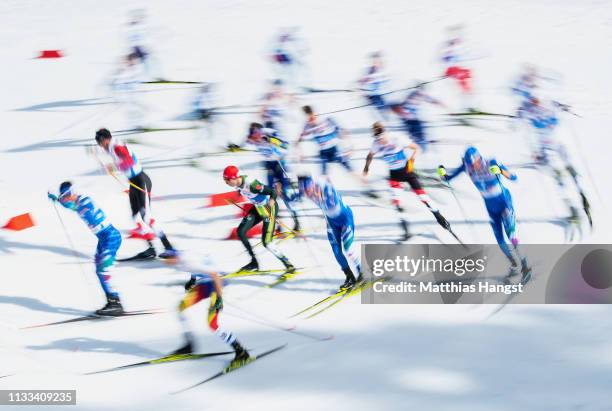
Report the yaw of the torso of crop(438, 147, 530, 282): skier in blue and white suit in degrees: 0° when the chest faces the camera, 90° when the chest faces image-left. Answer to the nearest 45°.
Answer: approximately 45°

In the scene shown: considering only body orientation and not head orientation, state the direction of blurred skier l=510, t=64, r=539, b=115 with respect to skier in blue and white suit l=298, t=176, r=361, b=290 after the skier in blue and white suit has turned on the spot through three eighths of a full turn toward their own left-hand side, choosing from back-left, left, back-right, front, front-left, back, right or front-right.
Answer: front-left

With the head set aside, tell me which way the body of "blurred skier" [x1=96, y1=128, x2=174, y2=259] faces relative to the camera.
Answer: to the viewer's left

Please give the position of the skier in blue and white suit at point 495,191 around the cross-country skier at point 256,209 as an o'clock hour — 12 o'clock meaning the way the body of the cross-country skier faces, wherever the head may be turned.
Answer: The skier in blue and white suit is roughly at 8 o'clock from the cross-country skier.

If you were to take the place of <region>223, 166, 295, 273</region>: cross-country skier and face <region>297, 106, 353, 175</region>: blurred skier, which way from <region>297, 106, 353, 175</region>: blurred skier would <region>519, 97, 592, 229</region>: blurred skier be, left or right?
right

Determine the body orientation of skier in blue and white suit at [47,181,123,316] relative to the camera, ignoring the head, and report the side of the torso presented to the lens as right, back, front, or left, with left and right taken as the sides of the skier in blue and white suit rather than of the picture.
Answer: left

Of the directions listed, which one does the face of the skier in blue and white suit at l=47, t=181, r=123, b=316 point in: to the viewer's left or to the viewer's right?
to the viewer's left

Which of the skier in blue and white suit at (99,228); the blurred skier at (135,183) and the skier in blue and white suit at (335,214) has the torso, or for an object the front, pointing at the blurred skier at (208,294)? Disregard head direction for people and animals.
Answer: the skier in blue and white suit at (335,214)

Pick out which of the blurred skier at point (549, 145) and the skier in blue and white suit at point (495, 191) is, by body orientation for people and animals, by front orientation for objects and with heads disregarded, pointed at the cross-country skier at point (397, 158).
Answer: the blurred skier
